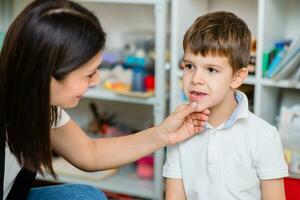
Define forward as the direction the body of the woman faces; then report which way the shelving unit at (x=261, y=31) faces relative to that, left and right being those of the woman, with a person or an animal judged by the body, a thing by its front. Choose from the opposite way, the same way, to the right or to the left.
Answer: to the right

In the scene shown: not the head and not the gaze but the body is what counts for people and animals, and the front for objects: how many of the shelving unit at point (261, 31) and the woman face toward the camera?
1

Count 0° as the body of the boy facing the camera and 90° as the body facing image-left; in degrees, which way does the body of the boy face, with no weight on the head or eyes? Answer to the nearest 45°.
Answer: approximately 45°

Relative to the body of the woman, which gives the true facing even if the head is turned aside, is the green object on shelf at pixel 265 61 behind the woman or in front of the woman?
in front

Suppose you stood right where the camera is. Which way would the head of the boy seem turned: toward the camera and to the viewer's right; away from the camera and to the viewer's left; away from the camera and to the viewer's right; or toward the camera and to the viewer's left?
toward the camera and to the viewer's left

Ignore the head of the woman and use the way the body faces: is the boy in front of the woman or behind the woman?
in front

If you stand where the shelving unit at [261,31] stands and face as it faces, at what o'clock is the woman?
The woman is roughly at 1 o'clock from the shelving unit.

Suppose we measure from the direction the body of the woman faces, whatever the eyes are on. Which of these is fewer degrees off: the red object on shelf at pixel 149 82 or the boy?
the boy

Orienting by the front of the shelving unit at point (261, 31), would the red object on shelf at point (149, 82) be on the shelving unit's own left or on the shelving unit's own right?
on the shelving unit's own right

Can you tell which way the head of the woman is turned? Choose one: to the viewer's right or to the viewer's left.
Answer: to the viewer's right

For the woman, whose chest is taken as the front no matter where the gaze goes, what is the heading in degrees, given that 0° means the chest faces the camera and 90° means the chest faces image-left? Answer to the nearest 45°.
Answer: approximately 270°

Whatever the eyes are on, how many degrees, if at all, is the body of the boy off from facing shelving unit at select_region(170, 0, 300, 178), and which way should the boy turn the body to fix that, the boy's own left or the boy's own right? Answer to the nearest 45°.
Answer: approximately 135° to the boy's own right
